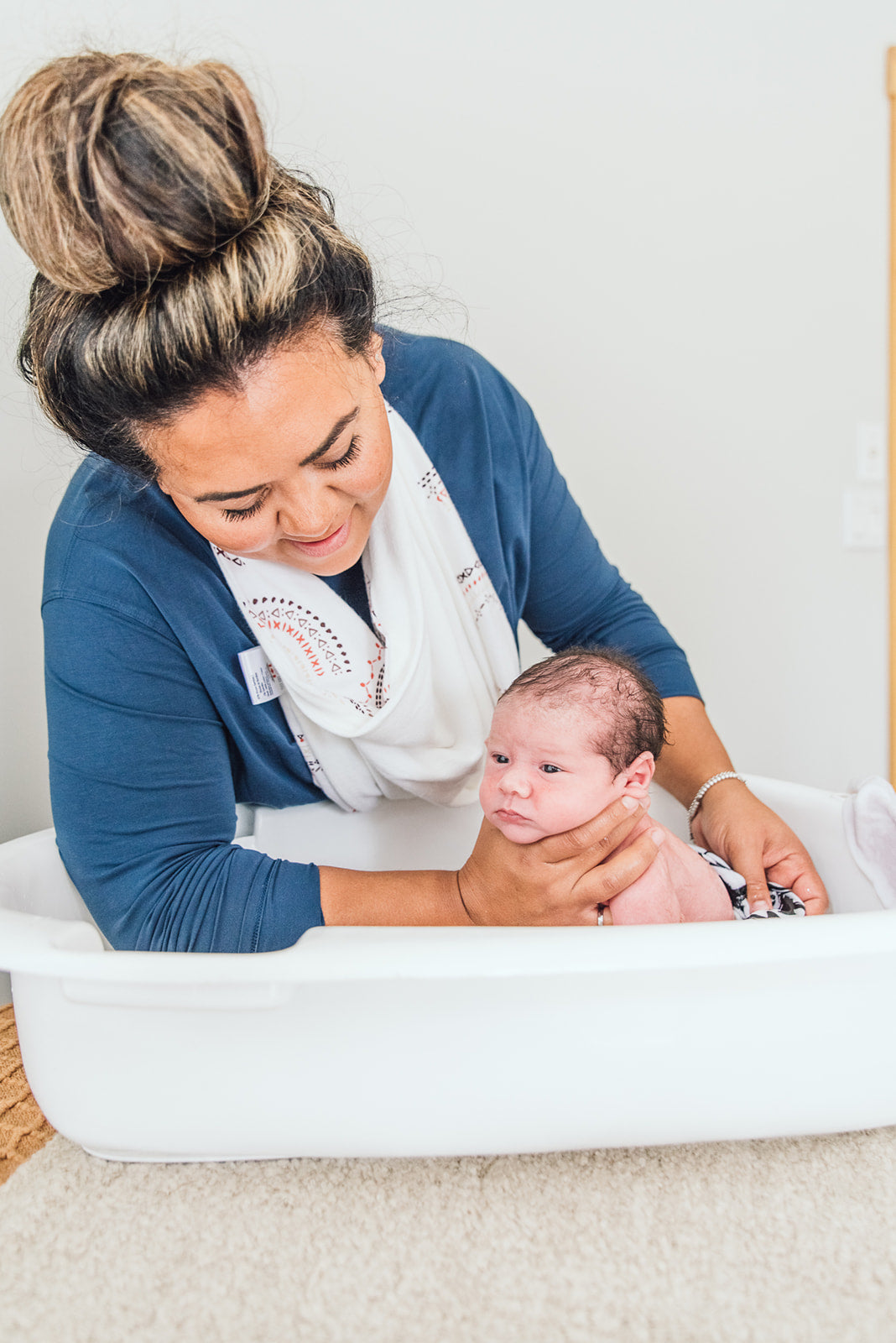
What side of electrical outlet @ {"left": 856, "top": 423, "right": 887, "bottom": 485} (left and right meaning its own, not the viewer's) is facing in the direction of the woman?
front

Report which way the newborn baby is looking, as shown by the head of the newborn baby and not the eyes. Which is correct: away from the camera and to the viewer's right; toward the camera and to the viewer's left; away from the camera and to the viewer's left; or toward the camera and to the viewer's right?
toward the camera and to the viewer's left

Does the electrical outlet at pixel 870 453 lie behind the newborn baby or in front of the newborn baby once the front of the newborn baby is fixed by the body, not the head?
behind

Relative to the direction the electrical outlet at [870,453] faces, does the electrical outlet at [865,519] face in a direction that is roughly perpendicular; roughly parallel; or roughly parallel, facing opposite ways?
roughly parallel

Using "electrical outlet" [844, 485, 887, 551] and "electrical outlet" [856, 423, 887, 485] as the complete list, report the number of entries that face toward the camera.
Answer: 2

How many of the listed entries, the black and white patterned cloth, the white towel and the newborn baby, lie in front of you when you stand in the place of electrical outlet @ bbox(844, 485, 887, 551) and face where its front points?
3

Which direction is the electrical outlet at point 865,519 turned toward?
toward the camera

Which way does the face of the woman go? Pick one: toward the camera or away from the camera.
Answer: toward the camera

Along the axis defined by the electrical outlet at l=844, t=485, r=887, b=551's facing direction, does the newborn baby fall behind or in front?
in front

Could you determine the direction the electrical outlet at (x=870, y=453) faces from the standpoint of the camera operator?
facing the viewer

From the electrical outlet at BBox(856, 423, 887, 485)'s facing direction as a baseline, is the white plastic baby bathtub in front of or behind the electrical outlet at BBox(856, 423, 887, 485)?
in front

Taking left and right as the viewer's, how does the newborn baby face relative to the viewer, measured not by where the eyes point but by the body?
facing the viewer and to the left of the viewer

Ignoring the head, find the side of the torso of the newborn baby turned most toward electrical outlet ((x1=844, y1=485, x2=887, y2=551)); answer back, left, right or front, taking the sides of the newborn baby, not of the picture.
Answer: back
